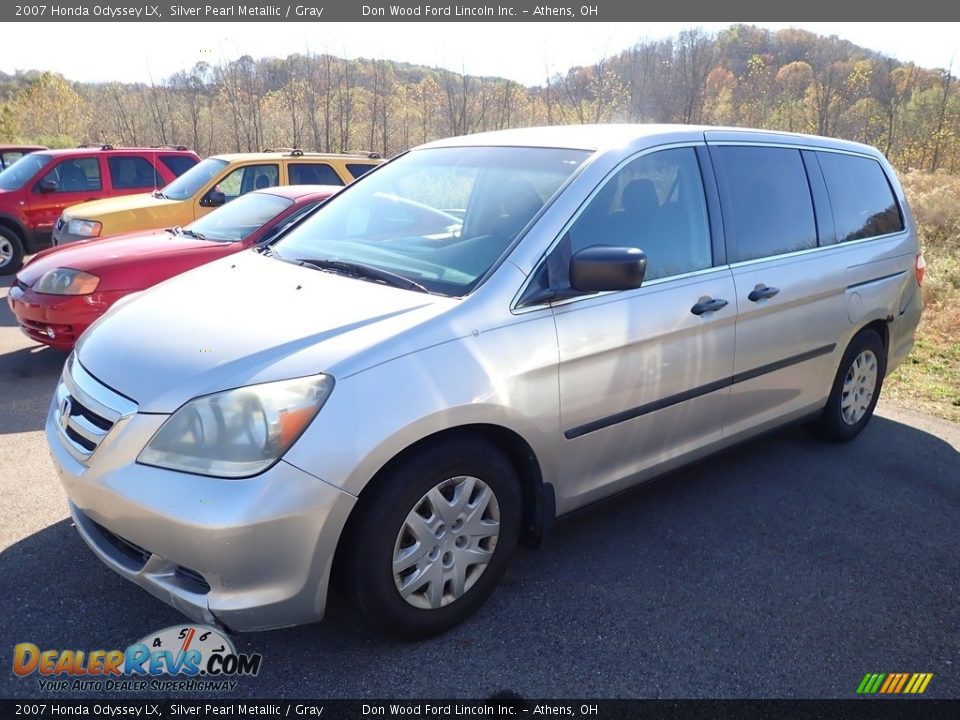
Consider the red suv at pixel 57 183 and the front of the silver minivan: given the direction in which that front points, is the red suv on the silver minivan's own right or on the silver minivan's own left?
on the silver minivan's own right

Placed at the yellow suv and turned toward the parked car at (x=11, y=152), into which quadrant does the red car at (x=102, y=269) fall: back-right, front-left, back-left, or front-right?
back-left

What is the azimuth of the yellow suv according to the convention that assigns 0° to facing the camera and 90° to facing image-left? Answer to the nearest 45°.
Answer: approximately 45°

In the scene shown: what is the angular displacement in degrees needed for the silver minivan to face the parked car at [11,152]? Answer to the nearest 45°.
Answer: approximately 90° to its right

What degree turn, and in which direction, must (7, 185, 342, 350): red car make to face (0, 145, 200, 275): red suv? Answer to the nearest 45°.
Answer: approximately 135° to its right

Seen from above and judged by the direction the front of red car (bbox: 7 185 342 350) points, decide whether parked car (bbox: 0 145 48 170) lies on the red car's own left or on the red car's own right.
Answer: on the red car's own right

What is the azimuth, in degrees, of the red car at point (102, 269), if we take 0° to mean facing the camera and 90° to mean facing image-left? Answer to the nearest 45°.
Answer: approximately 45°

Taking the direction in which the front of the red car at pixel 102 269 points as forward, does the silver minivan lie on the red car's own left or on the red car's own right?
on the red car's own left
